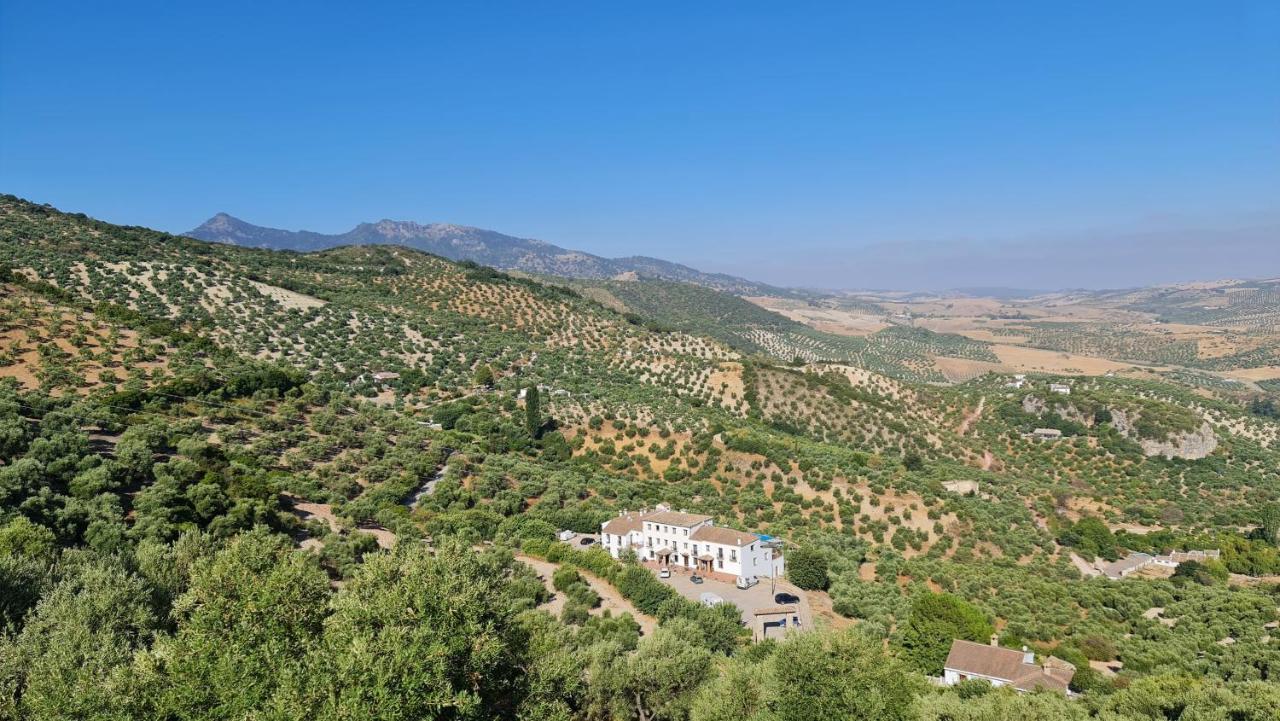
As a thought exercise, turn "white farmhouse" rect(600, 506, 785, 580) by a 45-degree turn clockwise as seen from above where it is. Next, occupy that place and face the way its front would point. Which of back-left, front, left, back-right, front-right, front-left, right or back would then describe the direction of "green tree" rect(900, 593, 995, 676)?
back-left

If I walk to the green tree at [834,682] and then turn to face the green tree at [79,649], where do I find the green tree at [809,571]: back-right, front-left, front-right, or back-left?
back-right

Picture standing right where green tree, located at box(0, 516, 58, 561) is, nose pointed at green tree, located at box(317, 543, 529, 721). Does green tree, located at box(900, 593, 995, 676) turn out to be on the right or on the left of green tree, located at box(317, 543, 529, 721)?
left

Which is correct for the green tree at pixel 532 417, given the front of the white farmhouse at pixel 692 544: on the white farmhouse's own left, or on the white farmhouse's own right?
on the white farmhouse's own right

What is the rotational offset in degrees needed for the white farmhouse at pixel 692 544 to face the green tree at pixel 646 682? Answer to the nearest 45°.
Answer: approximately 45° to its left

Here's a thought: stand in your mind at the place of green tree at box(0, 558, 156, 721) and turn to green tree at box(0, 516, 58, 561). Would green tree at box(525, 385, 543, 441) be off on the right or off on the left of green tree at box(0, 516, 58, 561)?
right

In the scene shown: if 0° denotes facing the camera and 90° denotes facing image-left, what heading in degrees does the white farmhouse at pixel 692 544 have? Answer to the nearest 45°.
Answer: approximately 45°

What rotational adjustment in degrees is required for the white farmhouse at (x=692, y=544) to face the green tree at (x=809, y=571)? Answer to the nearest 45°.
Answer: approximately 135° to its left

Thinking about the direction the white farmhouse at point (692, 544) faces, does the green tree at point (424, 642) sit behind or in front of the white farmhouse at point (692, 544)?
in front

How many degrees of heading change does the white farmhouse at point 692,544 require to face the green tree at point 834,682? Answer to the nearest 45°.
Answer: approximately 45° to its left

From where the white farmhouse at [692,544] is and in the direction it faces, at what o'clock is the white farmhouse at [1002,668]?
the white farmhouse at [1002,668] is roughly at 9 o'clock from the white farmhouse at [692,544].

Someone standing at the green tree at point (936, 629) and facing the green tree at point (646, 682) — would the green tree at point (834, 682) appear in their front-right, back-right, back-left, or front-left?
front-left

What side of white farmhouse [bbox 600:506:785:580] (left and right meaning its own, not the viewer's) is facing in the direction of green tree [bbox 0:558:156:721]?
front
